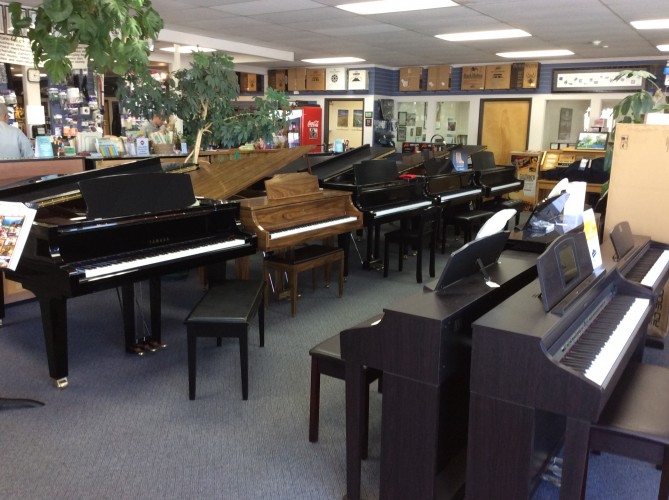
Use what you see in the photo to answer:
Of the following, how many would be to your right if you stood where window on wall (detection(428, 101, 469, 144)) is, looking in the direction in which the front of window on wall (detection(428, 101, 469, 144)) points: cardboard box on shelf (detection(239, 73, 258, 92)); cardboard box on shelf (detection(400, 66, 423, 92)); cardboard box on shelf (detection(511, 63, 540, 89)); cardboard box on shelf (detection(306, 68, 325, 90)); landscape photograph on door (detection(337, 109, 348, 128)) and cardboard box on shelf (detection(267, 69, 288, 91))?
5

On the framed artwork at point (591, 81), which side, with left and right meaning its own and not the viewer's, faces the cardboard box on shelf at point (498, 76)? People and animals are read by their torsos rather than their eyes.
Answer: right

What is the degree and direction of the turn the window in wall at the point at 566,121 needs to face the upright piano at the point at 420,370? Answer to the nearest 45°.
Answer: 0° — it already faces it

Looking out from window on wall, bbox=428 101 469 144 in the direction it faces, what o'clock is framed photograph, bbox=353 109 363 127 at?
The framed photograph is roughly at 3 o'clock from the window on wall.

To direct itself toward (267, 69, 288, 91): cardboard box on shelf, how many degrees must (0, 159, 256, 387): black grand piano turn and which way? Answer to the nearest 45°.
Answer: approximately 135° to its left

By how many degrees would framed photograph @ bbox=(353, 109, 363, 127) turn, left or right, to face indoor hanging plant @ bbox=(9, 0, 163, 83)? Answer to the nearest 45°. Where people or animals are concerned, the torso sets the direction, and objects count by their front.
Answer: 0° — it already faces it

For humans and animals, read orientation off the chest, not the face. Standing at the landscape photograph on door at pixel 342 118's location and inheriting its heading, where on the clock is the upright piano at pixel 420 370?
The upright piano is roughly at 12 o'clock from the landscape photograph on door.

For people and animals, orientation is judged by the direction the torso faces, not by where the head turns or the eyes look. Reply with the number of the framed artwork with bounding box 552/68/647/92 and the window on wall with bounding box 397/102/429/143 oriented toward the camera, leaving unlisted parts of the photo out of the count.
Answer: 2

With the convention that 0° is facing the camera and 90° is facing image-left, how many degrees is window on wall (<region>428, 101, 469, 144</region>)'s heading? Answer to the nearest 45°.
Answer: approximately 0°

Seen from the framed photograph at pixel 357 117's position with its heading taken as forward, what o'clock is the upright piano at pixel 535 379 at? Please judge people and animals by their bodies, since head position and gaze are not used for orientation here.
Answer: The upright piano is roughly at 12 o'clock from the framed photograph.

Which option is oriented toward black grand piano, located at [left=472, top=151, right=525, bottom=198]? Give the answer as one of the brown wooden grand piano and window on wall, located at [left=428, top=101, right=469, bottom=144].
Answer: the window on wall

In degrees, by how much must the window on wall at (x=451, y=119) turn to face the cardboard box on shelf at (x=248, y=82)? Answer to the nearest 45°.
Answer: approximately 90° to its right

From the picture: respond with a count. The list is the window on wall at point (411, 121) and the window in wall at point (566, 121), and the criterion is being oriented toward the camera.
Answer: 2
